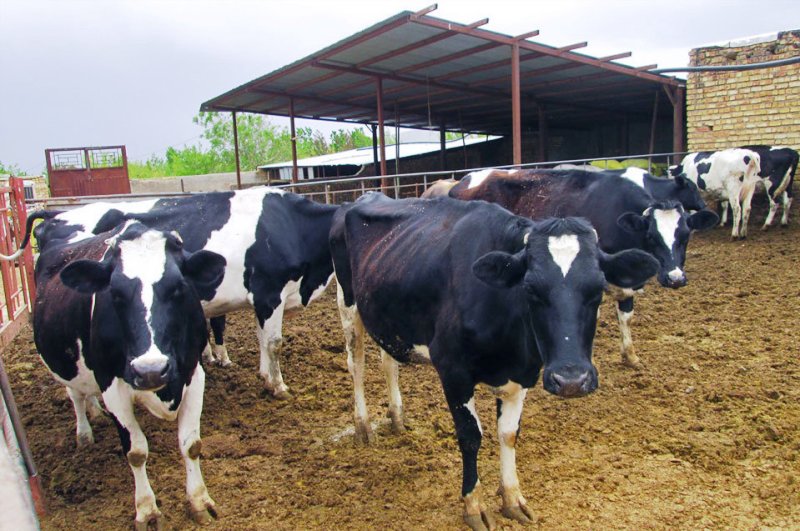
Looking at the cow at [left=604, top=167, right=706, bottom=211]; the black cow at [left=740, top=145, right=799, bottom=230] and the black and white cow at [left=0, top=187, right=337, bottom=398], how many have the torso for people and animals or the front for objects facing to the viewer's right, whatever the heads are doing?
2

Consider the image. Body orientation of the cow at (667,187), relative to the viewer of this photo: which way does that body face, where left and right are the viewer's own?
facing to the right of the viewer

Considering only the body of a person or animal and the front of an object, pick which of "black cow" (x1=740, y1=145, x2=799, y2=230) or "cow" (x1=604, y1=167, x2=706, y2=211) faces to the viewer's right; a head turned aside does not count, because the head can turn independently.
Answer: the cow

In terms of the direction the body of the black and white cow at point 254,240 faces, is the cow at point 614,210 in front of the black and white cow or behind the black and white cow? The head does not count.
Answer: in front

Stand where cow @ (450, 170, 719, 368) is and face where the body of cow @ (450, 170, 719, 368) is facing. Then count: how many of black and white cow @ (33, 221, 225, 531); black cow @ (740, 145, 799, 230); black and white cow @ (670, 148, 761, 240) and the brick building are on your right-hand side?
1

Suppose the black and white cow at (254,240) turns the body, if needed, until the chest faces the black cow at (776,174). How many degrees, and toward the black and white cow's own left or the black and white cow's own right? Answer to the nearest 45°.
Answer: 0° — it already faces it

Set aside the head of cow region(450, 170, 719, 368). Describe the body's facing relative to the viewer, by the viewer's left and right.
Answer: facing the viewer and to the right of the viewer

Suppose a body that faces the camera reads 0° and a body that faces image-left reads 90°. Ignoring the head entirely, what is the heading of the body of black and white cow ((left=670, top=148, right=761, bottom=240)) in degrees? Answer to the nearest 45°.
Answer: approximately 135°

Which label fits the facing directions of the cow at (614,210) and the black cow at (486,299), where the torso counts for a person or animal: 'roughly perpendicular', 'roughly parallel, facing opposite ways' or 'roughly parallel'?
roughly parallel
